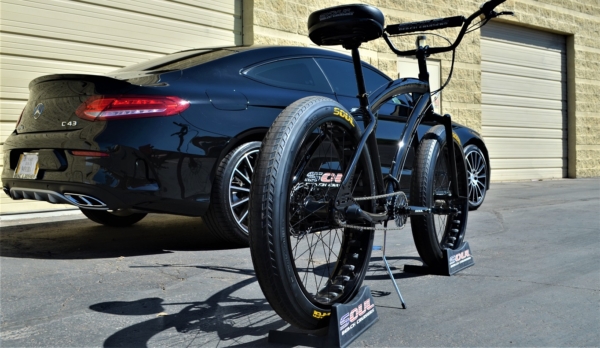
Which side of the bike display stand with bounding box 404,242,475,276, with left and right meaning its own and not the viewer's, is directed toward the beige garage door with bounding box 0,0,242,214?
back

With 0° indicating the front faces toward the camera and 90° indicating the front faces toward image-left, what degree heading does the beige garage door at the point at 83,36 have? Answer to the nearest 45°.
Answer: approximately 315°

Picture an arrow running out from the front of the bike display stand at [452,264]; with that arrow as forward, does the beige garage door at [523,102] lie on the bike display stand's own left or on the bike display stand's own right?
on the bike display stand's own left

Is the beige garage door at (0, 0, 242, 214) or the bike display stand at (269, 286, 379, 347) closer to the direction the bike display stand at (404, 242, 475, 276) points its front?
the bike display stand

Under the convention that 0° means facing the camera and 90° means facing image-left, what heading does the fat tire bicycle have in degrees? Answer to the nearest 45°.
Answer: approximately 225°

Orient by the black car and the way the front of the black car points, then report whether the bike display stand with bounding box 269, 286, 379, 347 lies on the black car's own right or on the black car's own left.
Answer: on the black car's own right

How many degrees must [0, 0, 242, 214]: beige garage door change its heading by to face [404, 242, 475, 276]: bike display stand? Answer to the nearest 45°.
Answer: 0° — it already faces it

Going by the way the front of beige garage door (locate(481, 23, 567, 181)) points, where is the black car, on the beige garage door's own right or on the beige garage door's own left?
on the beige garage door's own right

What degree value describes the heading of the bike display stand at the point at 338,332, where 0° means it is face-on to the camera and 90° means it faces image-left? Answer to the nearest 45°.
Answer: approximately 315°

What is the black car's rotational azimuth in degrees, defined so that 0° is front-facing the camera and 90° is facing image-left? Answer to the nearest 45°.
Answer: approximately 225°

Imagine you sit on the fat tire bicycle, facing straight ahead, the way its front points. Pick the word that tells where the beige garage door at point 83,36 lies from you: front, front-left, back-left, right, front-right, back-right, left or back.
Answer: left

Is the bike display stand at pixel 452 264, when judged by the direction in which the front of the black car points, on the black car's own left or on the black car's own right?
on the black car's own right
